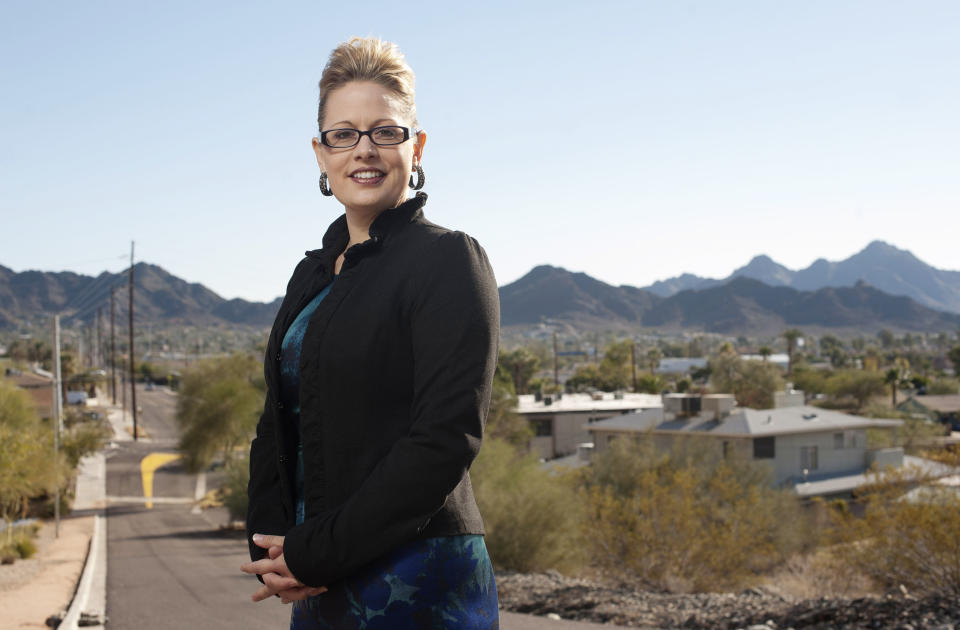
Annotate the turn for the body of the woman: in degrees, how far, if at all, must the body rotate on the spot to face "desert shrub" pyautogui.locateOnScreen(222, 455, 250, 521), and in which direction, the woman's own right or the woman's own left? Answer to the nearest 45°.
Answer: approximately 135° to the woman's own right

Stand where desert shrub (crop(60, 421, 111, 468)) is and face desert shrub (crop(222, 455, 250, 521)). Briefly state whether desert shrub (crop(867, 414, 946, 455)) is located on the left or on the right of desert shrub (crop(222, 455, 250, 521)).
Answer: left

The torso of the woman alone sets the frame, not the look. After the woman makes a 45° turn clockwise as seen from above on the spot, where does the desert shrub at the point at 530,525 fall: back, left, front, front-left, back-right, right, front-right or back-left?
right

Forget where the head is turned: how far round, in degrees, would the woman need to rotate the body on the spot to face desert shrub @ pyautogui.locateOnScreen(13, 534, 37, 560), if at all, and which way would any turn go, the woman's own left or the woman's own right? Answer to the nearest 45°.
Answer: approximately 135° to the woman's own right

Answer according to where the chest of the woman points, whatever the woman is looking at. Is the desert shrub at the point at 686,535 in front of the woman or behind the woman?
behind

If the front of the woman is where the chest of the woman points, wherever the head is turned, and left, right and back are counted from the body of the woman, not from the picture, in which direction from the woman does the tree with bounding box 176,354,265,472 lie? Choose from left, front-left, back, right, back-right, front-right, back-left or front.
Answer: back-right

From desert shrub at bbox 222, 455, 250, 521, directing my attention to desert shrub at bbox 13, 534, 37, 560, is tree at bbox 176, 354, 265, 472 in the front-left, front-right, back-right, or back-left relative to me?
back-right

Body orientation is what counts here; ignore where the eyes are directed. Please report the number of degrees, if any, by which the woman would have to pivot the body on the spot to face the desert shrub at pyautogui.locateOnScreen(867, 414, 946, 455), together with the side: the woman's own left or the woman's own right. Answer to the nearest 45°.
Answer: approximately 180°

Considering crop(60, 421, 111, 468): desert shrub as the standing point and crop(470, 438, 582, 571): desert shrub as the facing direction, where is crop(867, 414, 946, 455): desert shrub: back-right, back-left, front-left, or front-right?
front-left

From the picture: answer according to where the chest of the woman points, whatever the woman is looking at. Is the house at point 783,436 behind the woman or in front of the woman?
behind

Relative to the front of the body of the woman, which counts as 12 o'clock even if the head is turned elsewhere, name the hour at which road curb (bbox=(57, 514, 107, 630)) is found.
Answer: The road curb is roughly at 4 o'clock from the woman.

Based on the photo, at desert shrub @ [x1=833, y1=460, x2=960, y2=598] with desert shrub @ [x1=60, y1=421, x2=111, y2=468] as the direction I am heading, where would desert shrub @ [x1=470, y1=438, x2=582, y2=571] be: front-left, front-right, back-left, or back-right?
front-left

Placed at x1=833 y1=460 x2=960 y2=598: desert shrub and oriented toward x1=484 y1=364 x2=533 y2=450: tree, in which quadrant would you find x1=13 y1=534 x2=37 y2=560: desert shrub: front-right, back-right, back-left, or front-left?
front-left

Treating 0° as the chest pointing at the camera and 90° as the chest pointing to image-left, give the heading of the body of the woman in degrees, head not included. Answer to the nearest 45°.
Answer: approximately 45°

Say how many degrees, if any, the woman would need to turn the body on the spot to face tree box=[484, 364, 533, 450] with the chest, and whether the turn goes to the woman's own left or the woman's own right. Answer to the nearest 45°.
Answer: approximately 135° to the woman's own right

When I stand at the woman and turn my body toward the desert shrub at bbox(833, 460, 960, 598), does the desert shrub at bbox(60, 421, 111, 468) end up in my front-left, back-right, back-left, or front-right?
front-left

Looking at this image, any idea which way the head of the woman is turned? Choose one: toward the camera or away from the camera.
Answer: toward the camera
